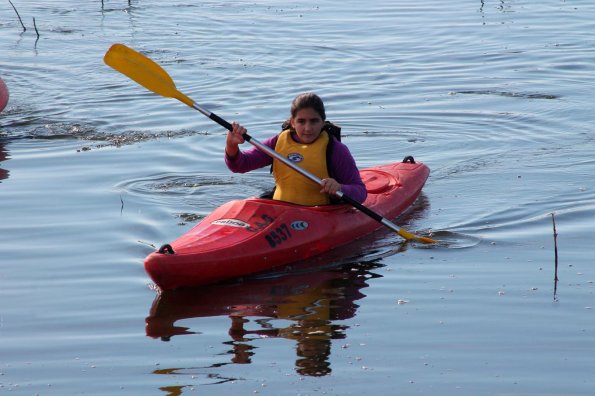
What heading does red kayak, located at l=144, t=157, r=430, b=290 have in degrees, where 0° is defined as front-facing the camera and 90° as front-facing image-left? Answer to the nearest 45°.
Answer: approximately 45°

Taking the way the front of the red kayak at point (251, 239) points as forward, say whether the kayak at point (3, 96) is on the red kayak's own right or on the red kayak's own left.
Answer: on the red kayak's own right
